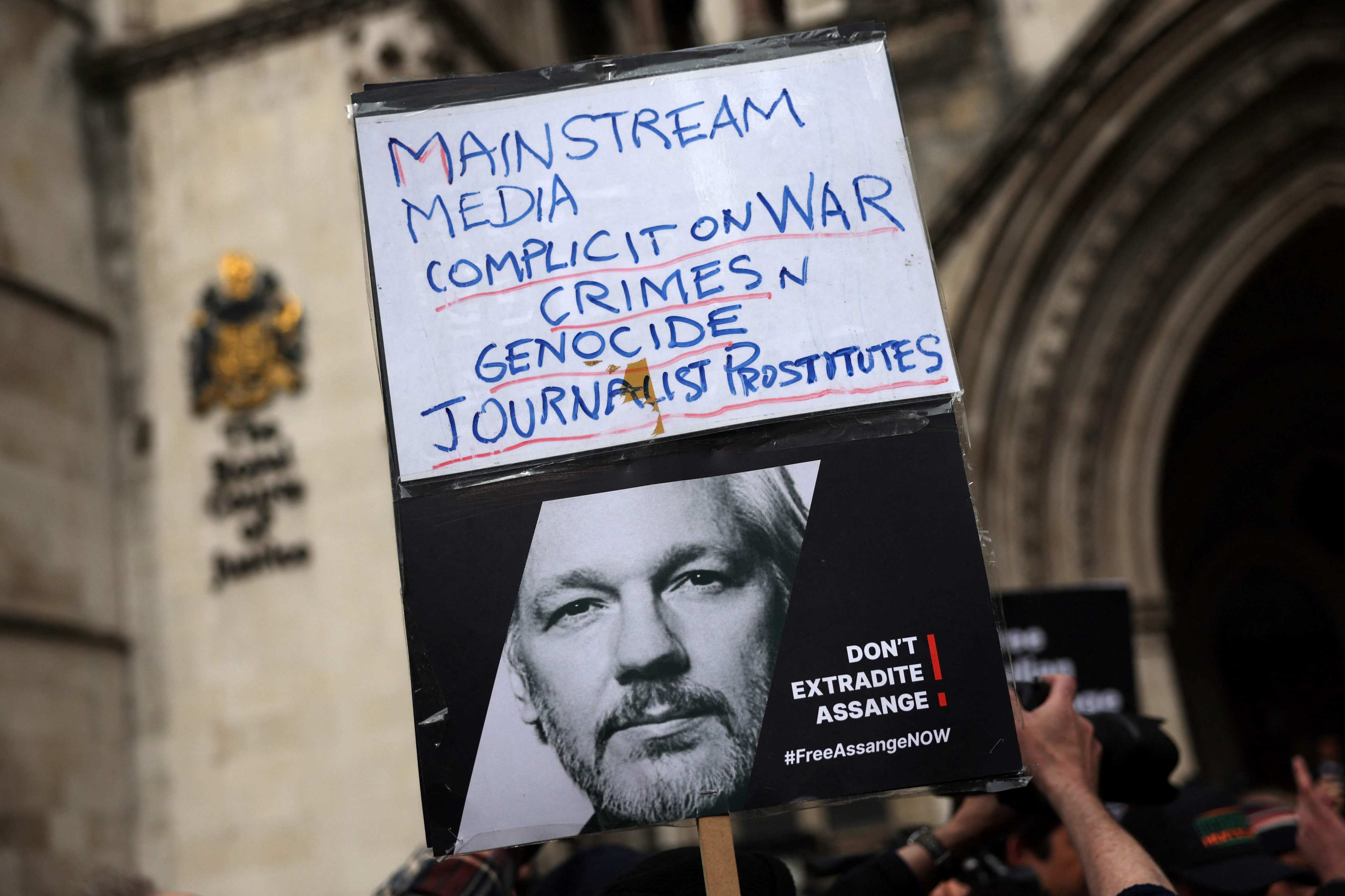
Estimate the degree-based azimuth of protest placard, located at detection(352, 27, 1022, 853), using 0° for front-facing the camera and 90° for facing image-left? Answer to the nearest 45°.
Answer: approximately 0°
